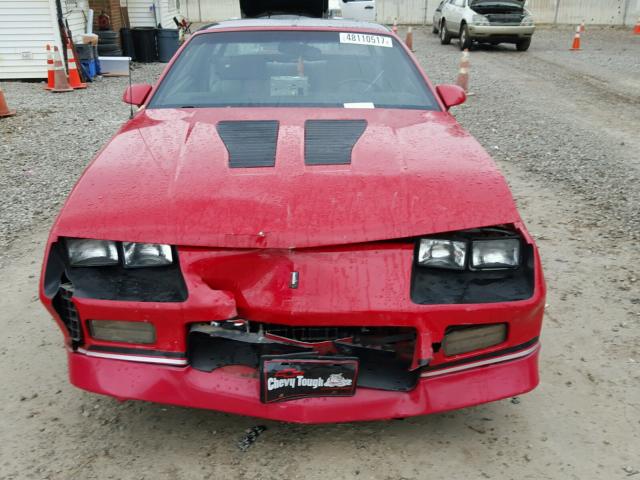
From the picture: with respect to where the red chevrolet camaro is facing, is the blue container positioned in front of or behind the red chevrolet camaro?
behind

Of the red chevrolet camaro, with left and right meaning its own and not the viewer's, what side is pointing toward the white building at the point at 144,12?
back

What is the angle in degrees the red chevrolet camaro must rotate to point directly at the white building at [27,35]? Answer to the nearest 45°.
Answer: approximately 135° to its right

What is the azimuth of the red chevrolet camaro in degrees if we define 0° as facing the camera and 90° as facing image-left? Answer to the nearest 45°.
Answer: approximately 0°

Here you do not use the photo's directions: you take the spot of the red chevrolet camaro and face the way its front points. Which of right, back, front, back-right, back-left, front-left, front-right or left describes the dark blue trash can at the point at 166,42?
back

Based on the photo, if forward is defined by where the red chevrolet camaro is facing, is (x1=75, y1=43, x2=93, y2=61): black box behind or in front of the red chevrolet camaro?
behind

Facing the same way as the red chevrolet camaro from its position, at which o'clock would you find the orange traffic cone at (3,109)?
The orange traffic cone is roughly at 5 o'clock from the red chevrolet camaro.

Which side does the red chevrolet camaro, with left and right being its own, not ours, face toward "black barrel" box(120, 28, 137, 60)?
back

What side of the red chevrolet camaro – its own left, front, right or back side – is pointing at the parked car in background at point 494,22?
back

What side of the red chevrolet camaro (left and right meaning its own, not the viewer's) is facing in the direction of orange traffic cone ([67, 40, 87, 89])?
back

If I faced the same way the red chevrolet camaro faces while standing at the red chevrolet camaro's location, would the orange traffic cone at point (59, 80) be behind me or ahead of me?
behind

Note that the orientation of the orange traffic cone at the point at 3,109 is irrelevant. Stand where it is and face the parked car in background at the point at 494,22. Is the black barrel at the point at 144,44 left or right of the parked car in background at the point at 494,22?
left
